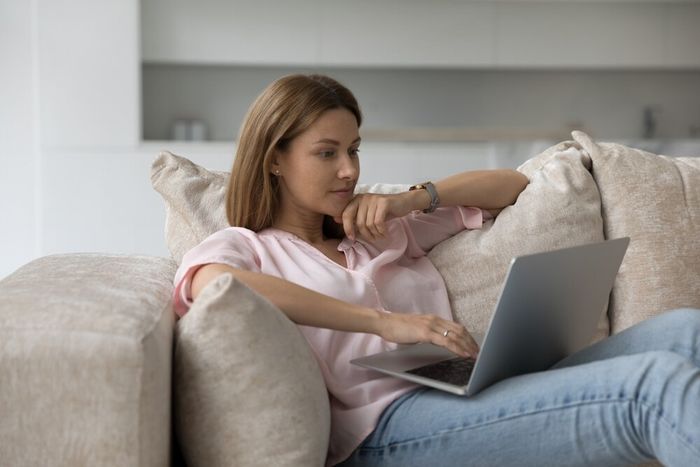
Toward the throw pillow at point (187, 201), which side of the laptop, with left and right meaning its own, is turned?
front

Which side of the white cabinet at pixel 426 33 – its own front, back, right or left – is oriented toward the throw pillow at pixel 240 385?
front

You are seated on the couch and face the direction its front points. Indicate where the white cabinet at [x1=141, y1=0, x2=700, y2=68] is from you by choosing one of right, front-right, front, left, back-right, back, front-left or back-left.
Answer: back

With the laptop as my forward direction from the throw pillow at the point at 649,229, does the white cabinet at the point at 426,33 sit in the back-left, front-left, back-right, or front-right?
back-right

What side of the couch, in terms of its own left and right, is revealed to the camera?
front

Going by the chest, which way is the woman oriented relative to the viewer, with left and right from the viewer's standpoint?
facing the viewer and to the right of the viewer

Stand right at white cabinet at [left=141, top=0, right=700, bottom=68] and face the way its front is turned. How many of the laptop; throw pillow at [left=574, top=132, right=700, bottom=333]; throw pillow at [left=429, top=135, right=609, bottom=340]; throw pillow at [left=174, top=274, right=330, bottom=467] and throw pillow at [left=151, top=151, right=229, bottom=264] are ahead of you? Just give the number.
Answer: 5

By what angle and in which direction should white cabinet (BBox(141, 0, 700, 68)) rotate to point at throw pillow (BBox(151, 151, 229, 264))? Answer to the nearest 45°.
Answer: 0° — it already faces it

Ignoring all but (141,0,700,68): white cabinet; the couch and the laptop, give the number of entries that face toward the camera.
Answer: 2

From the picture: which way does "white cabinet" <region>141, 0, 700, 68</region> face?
toward the camera

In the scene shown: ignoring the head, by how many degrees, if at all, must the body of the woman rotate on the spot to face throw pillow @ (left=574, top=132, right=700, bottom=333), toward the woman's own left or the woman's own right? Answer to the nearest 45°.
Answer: approximately 90° to the woman's own left

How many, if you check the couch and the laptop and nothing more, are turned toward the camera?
1

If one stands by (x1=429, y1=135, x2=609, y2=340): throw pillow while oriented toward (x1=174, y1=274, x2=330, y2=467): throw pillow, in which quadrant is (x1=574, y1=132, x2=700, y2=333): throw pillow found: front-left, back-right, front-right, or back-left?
back-left

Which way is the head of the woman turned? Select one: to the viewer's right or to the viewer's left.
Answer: to the viewer's right

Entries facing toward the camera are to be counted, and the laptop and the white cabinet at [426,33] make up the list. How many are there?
1
